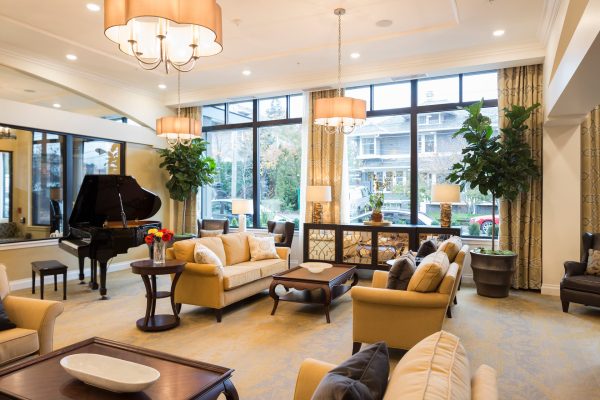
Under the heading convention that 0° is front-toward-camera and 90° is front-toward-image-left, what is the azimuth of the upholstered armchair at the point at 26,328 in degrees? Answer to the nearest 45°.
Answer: approximately 315°

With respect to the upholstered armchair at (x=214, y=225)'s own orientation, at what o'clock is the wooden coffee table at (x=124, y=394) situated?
The wooden coffee table is roughly at 12 o'clock from the upholstered armchair.

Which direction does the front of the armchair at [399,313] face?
to the viewer's left

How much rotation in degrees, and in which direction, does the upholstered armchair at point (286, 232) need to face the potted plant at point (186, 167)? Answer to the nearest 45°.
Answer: approximately 90° to its right

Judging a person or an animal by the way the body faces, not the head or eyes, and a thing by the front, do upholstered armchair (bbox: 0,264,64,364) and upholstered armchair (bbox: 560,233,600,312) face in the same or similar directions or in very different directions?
very different directions

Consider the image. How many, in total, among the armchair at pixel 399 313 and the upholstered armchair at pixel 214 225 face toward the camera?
1

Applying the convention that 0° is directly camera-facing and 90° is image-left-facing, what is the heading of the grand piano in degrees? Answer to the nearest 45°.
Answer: approximately 45°

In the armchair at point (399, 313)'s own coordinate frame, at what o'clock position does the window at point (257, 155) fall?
The window is roughly at 2 o'clock from the armchair.

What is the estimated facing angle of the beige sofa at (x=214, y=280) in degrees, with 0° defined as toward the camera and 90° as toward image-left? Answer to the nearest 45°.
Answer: approximately 315°

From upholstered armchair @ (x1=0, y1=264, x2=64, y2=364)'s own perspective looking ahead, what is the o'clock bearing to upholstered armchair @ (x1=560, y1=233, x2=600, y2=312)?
upholstered armchair @ (x1=560, y1=233, x2=600, y2=312) is roughly at 11 o'clock from upholstered armchair @ (x1=0, y1=264, x2=64, y2=364).

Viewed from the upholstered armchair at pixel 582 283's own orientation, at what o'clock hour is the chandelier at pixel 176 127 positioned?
The chandelier is roughly at 1 o'clock from the upholstered armchair.

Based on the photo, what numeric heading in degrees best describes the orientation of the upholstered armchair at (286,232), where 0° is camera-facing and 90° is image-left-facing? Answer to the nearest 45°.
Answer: approximately 45°
